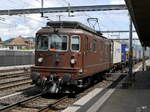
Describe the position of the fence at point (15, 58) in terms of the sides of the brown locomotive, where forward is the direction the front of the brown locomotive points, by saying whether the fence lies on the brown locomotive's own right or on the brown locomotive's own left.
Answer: on the brown locomotive's own right

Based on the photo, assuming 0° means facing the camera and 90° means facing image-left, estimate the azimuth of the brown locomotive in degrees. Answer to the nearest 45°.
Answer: approximately 45°
